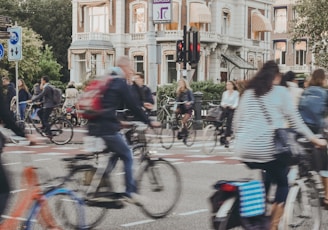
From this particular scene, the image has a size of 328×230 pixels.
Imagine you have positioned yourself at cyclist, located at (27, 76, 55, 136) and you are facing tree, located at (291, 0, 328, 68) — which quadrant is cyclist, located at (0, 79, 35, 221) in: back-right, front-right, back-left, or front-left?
back-right

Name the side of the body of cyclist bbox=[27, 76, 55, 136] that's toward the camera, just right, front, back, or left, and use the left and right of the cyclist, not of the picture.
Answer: left

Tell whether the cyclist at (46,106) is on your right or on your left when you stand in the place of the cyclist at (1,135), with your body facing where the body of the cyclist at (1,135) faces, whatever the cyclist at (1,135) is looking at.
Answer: on your left

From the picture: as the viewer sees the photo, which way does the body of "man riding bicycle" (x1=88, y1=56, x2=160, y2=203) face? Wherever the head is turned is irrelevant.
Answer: to the viewer's right

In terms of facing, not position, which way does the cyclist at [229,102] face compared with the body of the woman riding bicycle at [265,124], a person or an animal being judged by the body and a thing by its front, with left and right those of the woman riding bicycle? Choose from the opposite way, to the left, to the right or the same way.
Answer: the opposite way

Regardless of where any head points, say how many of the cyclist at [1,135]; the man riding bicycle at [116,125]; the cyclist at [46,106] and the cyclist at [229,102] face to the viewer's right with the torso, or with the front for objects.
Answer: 2
